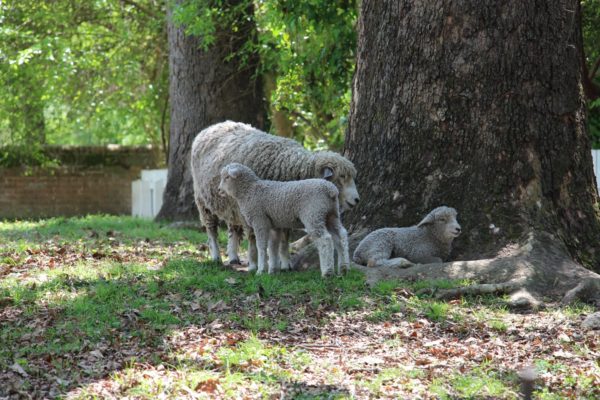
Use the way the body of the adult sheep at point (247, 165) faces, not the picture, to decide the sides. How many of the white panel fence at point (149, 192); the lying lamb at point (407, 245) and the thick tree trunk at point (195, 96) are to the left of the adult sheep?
2

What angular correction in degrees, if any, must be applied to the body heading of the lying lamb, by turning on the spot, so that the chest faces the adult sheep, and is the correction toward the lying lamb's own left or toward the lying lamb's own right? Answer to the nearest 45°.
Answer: approximately 135° to the lying lamb's own left

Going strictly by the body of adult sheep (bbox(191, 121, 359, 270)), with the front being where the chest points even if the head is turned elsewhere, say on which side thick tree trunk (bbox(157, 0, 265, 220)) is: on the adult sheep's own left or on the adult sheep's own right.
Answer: on the adult sheep's own left

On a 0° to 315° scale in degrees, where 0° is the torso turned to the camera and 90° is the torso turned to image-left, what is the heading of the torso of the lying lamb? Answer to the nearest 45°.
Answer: approximately 270°

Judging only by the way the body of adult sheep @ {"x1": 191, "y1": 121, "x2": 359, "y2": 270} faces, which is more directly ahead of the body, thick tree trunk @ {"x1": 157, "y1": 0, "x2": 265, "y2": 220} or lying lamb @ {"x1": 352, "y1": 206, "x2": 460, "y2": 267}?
the lying lamb

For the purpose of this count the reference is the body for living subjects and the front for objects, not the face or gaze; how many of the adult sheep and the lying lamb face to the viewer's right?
2

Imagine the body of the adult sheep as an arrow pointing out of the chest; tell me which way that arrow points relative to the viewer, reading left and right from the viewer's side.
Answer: facing to the right of the viewer

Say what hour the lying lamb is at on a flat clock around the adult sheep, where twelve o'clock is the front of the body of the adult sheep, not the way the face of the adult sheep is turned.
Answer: The lying lamb is roughly at 1 o'clock from the adult sheep.

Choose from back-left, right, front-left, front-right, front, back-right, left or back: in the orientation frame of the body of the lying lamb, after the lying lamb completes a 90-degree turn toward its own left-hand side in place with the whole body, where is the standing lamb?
left

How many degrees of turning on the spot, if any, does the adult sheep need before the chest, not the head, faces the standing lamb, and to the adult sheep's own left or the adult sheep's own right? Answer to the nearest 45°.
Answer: approximately 90° to the adult sheep's own right

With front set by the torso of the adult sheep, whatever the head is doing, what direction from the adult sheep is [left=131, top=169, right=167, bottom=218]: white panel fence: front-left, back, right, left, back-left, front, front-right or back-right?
left
